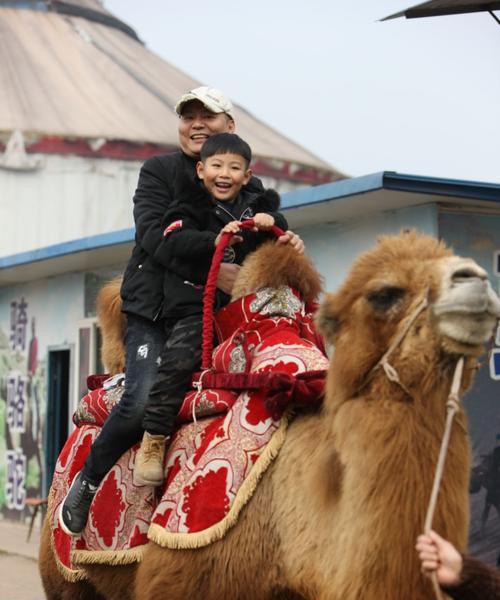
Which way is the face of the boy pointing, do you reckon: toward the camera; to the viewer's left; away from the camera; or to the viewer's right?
toward the camera

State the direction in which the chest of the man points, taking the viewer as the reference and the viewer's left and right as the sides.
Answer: facing the viewer and to the right of the viewer

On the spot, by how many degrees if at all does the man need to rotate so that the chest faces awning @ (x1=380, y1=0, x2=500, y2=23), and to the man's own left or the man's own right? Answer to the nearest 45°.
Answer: approximately 90° to the man's own left

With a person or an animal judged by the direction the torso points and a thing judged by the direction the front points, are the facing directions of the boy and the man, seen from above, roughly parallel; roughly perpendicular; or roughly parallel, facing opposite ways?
roughly parallel

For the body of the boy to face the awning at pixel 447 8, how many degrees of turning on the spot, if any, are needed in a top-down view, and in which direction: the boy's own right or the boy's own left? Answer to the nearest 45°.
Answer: approximately 90° to the boy's own left
